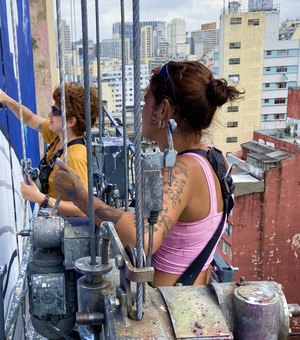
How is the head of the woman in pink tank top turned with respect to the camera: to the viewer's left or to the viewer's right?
to the viewer's left

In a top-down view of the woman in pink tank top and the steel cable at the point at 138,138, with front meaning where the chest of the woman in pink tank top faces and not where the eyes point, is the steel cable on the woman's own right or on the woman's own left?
on the woman's own left

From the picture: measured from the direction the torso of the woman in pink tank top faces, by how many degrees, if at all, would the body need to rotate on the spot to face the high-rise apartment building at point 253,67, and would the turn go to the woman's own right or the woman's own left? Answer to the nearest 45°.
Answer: approximately 45° to the woman's own right

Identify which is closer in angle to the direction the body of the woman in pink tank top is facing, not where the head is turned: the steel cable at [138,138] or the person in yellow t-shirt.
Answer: the person in yellow t-shirt

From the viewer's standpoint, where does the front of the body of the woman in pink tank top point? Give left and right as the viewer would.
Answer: facing away from the viewer and to the left of the viewer

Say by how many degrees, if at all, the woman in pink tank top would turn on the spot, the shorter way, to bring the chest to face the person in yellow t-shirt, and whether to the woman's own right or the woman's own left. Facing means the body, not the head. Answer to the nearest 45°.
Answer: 0° — they already face them

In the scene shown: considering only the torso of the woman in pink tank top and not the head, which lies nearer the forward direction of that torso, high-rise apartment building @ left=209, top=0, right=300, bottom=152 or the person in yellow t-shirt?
the person in yellow t-shirt

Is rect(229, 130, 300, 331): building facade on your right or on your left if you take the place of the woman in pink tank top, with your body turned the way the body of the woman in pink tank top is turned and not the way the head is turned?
on your right

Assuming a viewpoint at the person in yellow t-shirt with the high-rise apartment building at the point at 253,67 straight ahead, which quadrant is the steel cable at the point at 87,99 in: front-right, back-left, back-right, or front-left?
back-right
